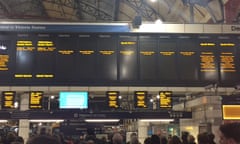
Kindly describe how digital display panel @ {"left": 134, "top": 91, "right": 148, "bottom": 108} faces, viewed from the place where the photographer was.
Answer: facing the viewer

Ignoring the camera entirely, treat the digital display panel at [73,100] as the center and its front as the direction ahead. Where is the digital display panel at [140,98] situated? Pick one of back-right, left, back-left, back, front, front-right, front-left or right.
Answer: left

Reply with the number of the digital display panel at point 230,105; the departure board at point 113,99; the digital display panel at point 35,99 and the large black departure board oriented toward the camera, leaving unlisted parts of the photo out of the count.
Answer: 4

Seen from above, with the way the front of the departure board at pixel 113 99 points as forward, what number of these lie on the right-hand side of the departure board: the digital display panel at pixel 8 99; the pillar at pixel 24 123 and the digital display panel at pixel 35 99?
3

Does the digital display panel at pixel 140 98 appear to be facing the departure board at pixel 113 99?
no

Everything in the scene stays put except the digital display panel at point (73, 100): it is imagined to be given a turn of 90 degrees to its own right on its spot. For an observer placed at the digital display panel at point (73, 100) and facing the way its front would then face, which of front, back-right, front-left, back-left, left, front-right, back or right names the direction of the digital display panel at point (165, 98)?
back

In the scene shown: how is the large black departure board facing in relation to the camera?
toward the camera

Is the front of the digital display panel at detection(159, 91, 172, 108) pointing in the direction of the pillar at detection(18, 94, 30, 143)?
no

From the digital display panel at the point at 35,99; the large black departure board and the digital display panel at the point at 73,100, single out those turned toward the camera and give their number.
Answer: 3

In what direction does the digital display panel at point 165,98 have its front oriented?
toward the camera

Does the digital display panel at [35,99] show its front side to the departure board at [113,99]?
no
